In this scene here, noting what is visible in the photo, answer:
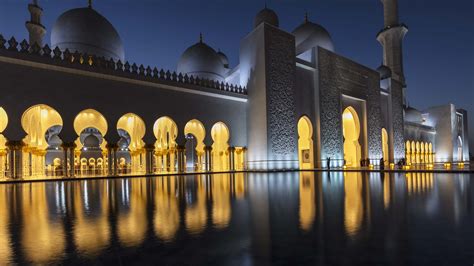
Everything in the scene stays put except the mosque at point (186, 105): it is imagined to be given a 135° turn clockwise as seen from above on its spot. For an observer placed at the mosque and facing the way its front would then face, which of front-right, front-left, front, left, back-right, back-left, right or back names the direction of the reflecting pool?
left
